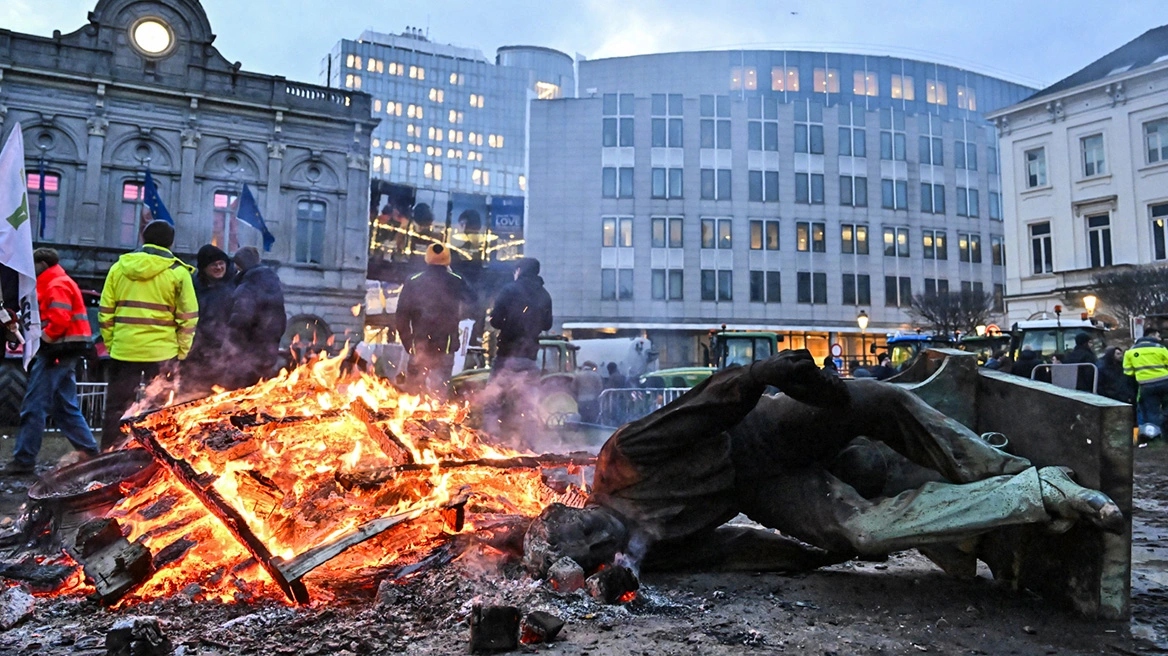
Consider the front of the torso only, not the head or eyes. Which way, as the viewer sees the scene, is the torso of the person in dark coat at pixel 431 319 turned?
away from the camera

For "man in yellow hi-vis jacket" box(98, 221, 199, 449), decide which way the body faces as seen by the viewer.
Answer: away from the camera

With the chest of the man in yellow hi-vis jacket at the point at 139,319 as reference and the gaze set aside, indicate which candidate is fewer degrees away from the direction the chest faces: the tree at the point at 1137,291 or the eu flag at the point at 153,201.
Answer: the eu flag

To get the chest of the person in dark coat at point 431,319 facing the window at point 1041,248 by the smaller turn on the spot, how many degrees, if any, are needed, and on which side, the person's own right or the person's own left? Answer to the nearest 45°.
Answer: approximately 45° to the person's own right

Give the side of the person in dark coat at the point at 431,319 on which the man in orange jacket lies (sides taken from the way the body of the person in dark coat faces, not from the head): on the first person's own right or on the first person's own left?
on the first person's own left

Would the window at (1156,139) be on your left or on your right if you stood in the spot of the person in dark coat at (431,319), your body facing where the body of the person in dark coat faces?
on your right

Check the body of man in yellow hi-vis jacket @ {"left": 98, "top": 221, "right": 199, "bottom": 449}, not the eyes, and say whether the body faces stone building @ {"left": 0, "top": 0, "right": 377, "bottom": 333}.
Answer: yes

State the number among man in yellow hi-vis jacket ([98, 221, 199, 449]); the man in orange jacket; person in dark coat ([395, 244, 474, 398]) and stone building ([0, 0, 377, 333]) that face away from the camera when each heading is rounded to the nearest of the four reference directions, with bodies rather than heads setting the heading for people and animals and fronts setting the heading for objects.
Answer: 2
